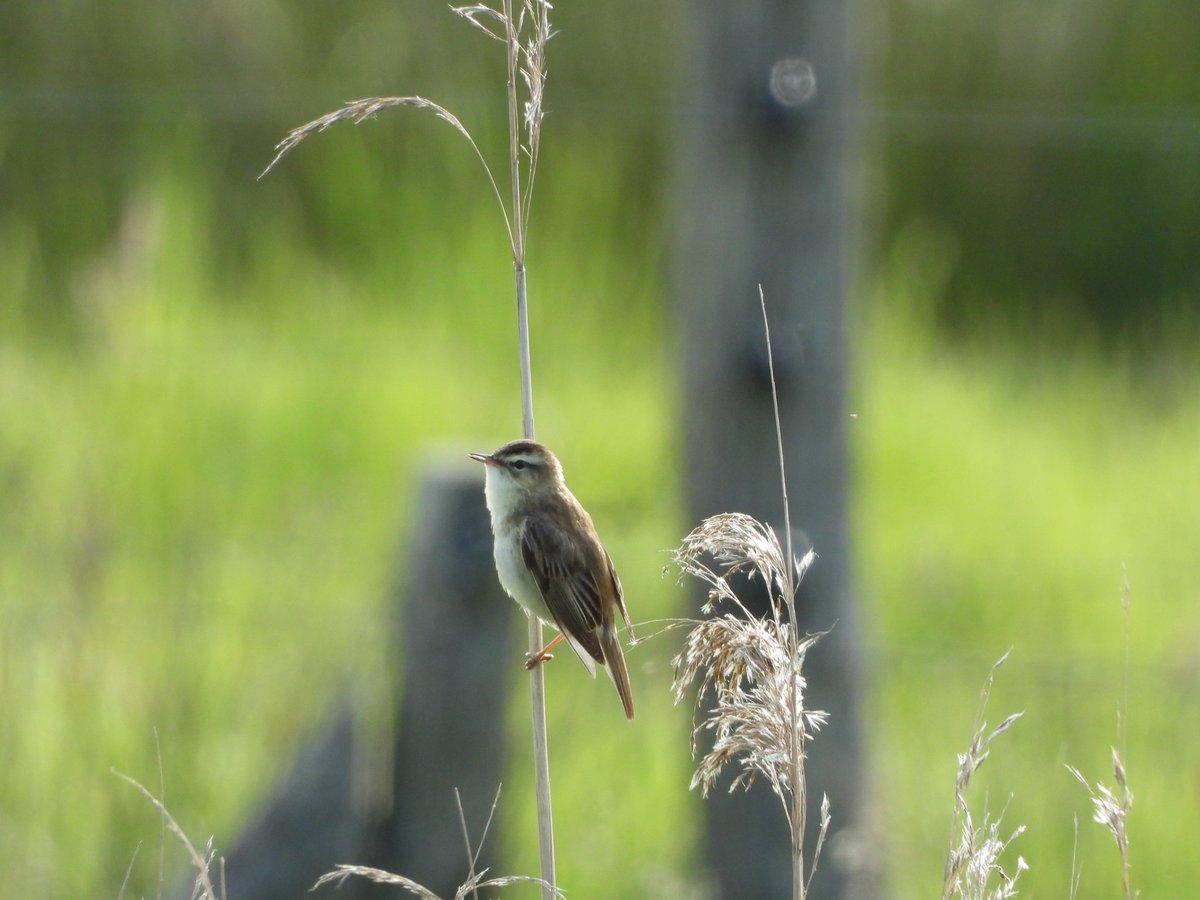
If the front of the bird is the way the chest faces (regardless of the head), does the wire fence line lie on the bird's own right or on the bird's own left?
on the bird's own right

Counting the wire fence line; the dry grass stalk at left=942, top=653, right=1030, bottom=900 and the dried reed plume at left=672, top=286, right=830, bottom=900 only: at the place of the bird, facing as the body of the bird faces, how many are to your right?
1

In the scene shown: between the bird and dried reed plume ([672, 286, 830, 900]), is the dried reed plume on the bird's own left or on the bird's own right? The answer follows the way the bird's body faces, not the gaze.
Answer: on the bird's own left

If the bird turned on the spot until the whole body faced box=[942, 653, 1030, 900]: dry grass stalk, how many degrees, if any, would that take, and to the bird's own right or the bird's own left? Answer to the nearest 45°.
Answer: approximately 135° to the bird's own left

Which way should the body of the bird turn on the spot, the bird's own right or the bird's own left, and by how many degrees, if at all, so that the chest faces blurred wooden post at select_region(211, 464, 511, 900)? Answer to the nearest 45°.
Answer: approximately 90° to the bird's own right

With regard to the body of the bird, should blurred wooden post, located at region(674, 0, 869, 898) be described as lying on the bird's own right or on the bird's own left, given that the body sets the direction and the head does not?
on the bird's own right

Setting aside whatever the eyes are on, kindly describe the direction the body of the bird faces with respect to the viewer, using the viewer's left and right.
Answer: facing to the left of the viewer
